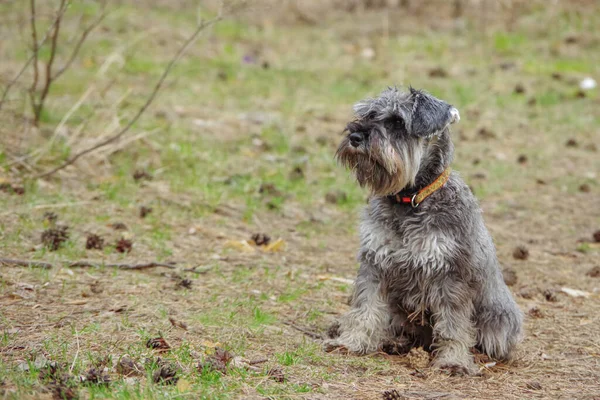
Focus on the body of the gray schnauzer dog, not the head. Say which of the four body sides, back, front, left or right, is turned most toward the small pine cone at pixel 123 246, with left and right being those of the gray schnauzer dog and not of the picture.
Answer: right

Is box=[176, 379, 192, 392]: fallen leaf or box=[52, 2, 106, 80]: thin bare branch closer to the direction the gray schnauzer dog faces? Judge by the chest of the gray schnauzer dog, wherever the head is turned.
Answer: the fallen leaf

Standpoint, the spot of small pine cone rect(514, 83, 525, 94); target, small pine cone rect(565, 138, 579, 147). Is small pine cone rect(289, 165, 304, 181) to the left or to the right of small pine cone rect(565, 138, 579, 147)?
right

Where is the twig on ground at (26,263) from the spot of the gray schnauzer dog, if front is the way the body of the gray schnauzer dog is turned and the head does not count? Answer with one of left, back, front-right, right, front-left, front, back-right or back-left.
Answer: front-right

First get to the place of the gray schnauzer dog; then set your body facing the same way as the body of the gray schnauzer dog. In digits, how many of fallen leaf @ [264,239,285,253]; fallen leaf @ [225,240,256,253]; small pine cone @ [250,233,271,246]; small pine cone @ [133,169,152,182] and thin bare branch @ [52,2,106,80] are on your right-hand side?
5

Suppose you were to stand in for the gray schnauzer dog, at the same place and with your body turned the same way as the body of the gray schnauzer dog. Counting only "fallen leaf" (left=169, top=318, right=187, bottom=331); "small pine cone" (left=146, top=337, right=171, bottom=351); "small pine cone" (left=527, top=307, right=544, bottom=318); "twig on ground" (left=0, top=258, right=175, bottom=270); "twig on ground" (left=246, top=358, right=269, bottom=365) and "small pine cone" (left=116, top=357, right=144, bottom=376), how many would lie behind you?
1

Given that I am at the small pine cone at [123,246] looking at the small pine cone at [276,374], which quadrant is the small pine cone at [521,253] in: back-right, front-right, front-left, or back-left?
front-left

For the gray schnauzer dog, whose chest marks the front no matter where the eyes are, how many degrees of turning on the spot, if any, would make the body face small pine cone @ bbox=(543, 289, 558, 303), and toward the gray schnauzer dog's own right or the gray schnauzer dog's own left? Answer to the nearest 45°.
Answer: approximately 180°

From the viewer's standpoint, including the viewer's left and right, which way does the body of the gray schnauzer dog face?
facing the viewer and to the left of the viewer

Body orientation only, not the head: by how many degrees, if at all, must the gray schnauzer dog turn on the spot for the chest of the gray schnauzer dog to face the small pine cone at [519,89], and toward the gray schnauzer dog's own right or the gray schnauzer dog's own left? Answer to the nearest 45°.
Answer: approximately 135° to the gray schnauzer dog's own right

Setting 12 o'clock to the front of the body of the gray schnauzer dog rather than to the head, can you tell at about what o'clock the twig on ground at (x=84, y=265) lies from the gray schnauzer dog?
The twig on ground is roughly at 2 o'clock from the gray schnauzer dog.

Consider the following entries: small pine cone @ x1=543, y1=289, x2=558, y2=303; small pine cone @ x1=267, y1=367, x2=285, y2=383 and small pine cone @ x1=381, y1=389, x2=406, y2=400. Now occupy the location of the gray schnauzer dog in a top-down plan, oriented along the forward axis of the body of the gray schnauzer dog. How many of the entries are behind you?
1

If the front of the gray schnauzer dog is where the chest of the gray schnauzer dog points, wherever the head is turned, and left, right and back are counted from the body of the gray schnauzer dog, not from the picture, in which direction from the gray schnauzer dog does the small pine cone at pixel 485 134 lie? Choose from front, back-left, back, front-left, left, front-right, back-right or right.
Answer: back-right

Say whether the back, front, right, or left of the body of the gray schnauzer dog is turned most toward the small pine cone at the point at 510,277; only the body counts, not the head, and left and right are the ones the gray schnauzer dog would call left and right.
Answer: back

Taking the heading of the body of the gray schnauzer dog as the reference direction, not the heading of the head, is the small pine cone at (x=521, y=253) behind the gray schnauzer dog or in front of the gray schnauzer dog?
behind
